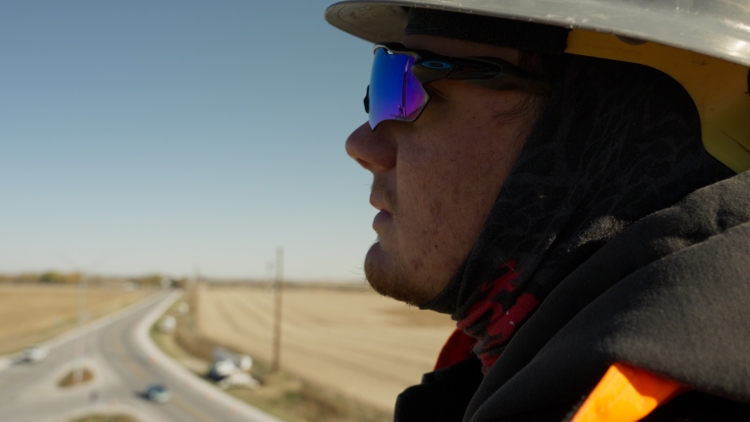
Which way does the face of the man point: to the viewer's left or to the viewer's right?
to the viewer's left

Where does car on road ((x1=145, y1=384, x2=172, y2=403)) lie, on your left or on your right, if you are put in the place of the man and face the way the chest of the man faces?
on your right

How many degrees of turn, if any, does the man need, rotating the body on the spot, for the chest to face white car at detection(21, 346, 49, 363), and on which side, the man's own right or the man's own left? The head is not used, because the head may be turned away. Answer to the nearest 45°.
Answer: approximately 45° to the man's own right

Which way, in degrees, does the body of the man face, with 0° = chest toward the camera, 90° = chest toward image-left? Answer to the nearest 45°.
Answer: approximately 90°

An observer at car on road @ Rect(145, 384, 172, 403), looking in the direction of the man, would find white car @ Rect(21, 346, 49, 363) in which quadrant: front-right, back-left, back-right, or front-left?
back-right
